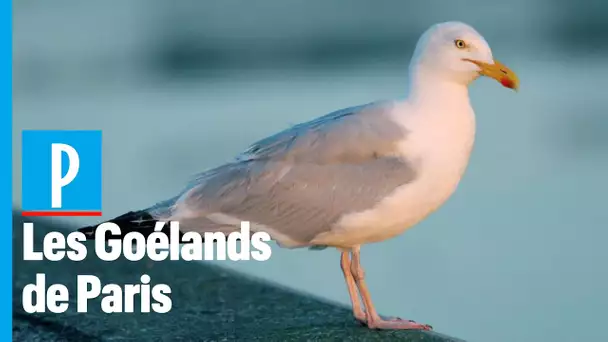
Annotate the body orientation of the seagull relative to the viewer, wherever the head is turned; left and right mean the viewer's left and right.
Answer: facing to the right of the viewer
